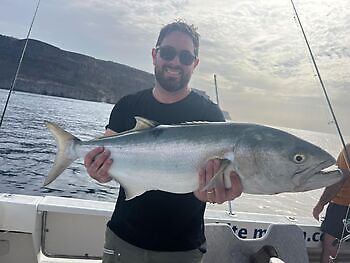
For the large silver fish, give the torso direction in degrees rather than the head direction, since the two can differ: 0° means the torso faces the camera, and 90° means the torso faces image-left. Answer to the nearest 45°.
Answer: approximately 270°

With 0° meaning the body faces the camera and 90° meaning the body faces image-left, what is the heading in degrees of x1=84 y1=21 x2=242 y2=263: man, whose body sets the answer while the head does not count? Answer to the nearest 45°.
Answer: approximately 0°

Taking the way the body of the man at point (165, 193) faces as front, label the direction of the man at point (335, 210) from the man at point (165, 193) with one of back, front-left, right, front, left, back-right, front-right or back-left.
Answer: back-left
